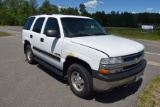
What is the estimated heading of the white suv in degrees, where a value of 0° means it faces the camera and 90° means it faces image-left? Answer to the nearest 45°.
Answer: approximately 315°
